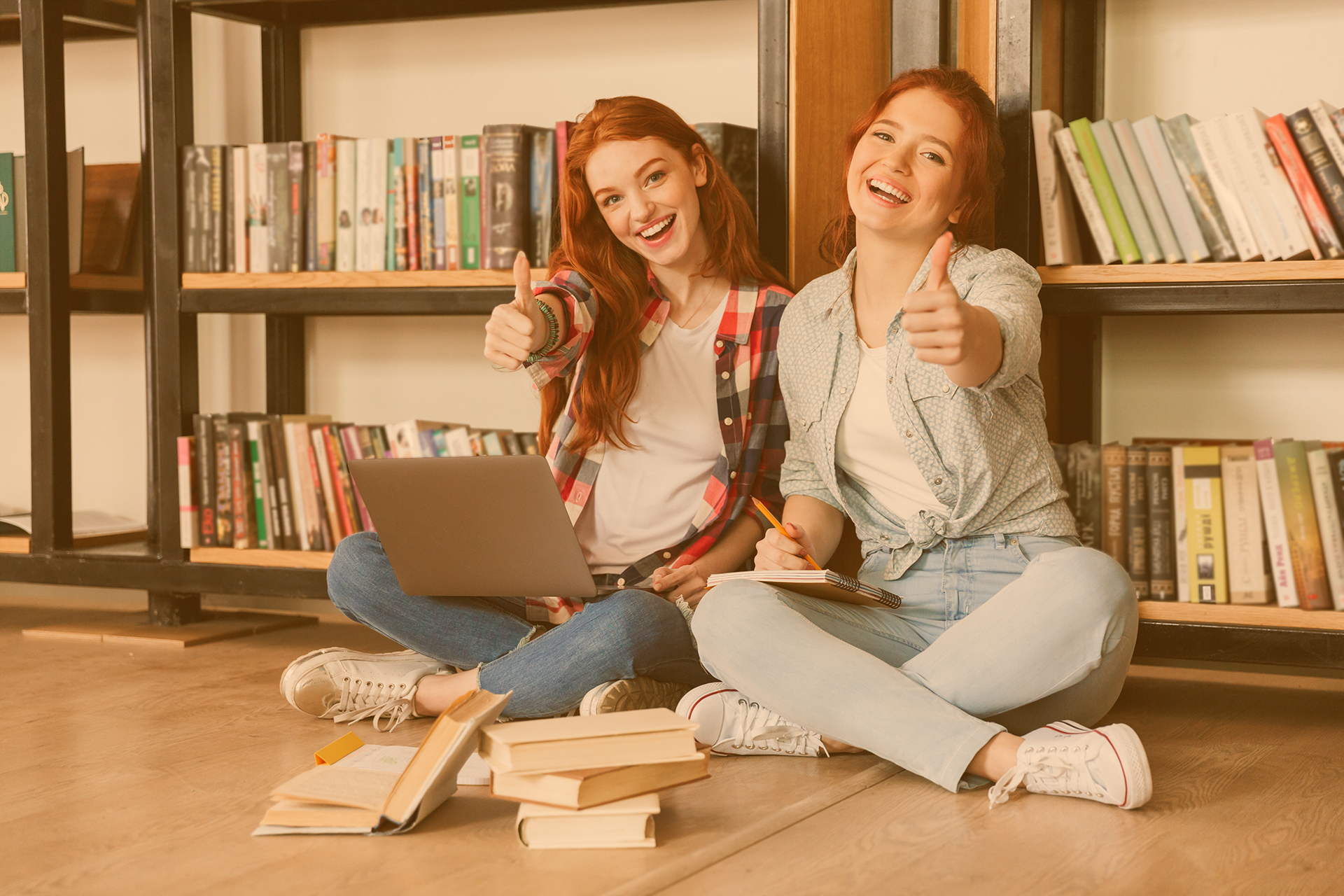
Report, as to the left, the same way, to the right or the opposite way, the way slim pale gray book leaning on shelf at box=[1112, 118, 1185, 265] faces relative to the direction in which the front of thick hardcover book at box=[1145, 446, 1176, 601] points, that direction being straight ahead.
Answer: the same way

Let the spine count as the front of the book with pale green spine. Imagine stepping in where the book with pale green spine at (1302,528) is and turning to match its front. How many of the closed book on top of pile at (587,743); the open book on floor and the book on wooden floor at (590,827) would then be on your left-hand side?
0
